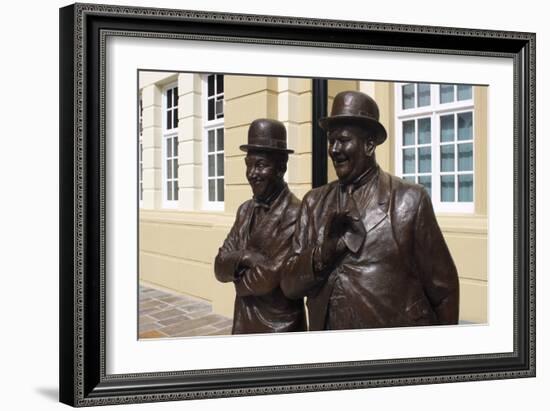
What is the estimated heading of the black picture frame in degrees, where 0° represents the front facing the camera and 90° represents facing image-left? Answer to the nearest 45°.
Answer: approximately 315°
